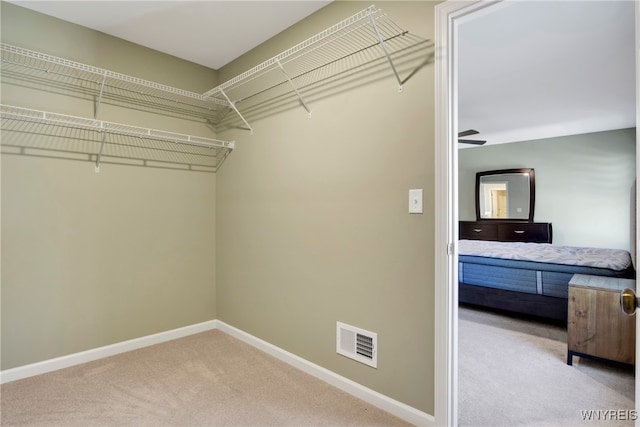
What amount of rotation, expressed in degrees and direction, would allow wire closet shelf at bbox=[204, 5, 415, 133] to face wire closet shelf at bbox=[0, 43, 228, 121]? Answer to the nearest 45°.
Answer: approximately 45° to its right

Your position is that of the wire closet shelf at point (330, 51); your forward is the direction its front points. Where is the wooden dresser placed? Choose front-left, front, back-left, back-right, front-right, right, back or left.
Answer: back

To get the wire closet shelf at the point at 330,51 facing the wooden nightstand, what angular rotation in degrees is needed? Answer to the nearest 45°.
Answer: approximately 135° to its left

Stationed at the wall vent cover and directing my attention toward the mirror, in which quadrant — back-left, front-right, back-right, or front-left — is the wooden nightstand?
front-right

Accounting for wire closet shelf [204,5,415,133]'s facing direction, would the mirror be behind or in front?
behind

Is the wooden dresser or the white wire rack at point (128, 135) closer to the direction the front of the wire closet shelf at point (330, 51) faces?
the white wire rack

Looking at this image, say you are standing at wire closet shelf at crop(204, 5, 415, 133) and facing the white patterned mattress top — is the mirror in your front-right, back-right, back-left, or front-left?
front-left

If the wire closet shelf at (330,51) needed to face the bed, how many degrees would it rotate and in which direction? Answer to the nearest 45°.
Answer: approximately 180°

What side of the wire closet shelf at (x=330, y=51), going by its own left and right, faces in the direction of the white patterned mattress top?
back
